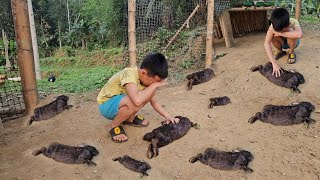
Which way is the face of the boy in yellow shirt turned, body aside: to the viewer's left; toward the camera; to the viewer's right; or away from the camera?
to the viewer's right

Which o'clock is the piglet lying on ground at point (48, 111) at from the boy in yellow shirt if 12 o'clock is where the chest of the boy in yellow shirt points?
The piglet lying on ground is roughly at 6 o'clock from the boy in yellow shirt.

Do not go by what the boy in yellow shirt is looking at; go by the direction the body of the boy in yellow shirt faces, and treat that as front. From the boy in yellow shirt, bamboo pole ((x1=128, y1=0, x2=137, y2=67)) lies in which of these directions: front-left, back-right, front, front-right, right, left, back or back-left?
back-left

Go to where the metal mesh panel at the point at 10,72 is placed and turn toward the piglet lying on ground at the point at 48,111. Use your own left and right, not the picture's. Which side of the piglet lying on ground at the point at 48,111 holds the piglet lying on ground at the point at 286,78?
left

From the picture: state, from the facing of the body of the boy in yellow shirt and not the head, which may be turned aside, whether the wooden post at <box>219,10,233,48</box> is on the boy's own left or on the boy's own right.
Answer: on the boy's own left

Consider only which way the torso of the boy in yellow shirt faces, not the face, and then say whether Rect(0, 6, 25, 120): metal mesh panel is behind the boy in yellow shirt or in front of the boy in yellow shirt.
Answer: behind

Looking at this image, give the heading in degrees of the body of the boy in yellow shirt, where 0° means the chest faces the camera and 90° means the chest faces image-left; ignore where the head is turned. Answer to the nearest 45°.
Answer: approximately 315°

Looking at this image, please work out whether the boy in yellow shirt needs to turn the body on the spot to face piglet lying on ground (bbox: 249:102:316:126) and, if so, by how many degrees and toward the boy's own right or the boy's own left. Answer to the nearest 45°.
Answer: approximately 45° to the boy's own left

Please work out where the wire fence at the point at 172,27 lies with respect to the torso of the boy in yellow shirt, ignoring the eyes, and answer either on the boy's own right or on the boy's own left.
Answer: on the boy's own left

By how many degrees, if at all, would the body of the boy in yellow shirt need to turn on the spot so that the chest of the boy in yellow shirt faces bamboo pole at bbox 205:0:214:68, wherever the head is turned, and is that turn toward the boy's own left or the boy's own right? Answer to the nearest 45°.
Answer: approximately 90° to the boy's own left
